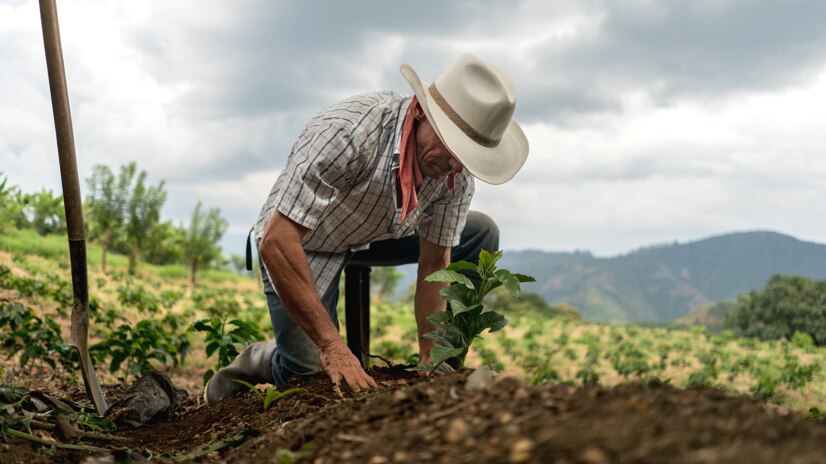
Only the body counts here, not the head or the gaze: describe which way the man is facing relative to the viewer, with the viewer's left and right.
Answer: facing the viewer and to the right of the viewer

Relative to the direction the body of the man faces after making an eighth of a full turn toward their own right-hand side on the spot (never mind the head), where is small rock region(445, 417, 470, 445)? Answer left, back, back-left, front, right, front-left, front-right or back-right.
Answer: front

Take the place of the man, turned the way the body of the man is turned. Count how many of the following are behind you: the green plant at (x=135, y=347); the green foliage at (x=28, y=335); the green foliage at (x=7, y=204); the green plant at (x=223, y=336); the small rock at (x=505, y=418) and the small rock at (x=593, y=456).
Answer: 4

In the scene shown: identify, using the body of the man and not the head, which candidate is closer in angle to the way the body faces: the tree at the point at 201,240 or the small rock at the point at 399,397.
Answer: the small rock

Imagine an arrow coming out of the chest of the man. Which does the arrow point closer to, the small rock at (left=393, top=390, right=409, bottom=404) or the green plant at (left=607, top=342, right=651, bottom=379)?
the small rock

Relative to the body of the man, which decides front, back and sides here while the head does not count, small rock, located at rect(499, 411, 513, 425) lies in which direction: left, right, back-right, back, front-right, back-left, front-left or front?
front-right

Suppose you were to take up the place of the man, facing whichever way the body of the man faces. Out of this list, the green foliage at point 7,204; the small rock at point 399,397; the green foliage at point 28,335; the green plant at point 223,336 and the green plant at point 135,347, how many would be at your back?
4

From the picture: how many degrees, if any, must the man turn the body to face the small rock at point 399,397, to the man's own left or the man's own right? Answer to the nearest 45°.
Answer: approximately 45° to the man's own right

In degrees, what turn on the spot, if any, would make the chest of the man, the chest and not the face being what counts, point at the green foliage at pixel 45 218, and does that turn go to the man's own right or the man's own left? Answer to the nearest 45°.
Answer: approximately 180°

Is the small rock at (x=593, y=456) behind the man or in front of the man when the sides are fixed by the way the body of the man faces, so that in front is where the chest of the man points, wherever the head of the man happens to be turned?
in front

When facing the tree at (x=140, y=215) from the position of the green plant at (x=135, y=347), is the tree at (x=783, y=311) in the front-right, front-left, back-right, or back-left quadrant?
front-right

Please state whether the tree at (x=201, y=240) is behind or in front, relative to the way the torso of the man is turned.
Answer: behind

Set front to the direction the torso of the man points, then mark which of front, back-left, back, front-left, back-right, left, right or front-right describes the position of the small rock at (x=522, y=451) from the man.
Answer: front-right

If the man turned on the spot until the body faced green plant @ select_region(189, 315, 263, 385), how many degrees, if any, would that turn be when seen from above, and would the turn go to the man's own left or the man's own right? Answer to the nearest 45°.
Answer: approximately 180°

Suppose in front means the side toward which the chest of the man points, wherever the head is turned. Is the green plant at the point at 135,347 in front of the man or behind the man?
behind

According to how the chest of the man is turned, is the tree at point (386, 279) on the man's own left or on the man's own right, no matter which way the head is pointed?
on the man's own left
